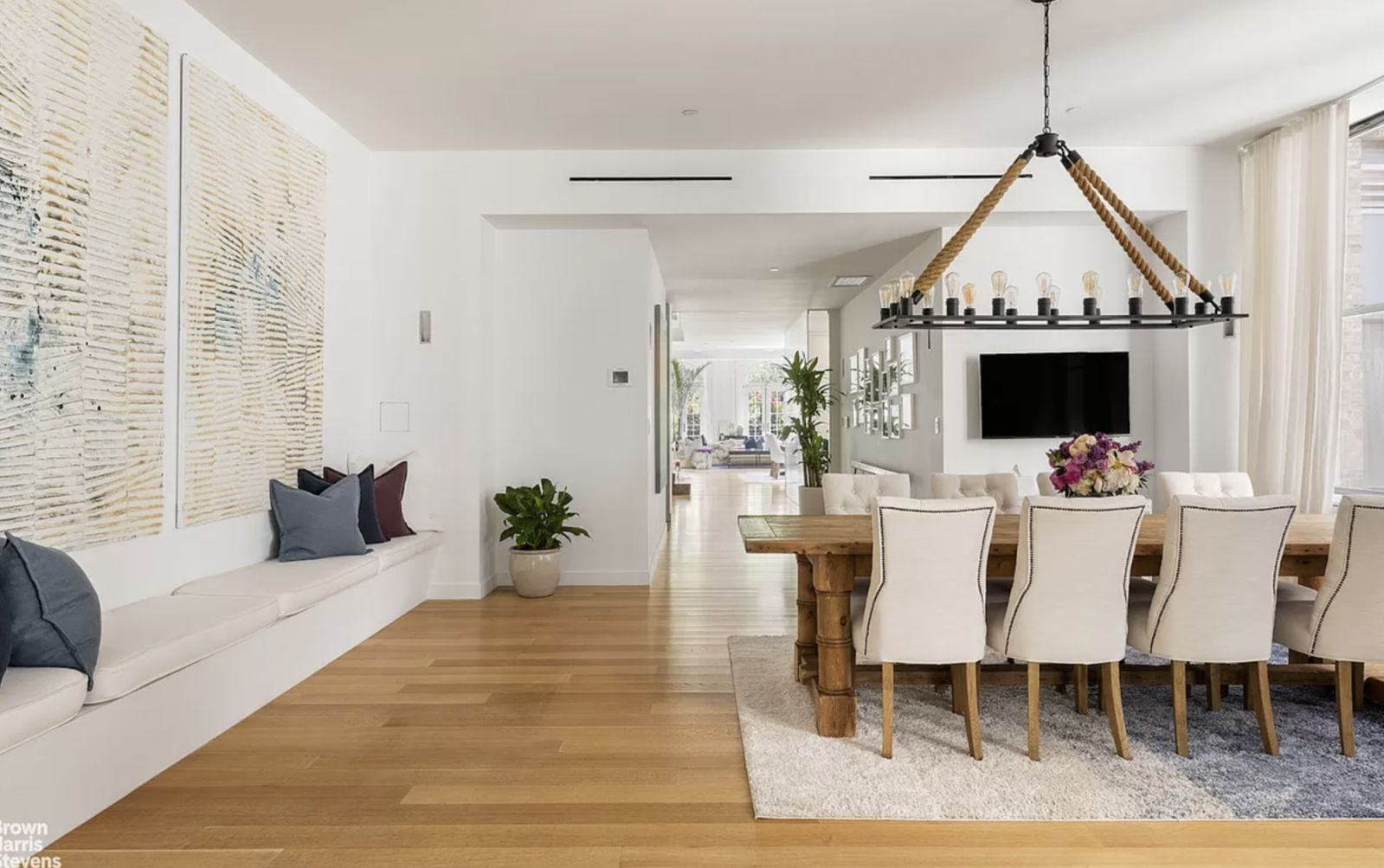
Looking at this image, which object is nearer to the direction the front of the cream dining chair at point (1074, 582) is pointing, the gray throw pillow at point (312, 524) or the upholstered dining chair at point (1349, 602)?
the gray throw pillow

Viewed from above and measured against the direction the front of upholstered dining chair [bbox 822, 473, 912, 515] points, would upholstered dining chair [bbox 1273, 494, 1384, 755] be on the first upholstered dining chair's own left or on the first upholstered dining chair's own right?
on the first upholstered dining chair's own left

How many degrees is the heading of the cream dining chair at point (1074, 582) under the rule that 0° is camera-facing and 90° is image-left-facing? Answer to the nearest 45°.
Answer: approximately 135°

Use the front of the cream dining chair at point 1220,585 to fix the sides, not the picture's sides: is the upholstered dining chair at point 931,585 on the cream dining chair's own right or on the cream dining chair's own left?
on the cream dining chair's own left

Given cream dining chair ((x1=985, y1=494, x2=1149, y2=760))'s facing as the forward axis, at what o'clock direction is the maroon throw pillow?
The maroon throw pillow is roughly at 11 o'clock from the cream dining chair.

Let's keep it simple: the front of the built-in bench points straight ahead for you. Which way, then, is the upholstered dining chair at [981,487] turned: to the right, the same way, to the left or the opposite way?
to the right

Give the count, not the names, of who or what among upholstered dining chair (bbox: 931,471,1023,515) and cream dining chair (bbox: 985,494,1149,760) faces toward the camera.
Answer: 1

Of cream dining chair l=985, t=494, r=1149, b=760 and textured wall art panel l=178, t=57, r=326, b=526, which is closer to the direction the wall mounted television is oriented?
the cream dining chair

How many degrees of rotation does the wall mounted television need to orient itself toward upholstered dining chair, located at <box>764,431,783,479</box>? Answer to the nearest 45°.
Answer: approximately 135° to its right
